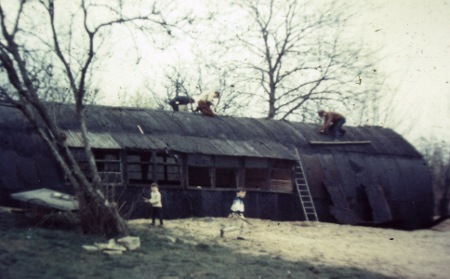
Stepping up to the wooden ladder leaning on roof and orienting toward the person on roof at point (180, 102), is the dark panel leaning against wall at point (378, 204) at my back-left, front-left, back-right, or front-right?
back-right

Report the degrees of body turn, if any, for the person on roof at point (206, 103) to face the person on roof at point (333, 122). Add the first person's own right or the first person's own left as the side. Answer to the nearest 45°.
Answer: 0° — they already face them

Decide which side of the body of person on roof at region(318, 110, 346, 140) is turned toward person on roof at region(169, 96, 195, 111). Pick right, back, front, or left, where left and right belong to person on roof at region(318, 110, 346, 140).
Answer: front

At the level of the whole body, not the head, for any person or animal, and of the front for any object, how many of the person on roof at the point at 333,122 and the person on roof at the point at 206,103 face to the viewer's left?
1

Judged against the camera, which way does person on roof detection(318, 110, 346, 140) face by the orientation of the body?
to the viewer's left

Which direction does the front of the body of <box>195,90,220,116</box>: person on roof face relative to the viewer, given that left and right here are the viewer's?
facing to the right of the viewer
